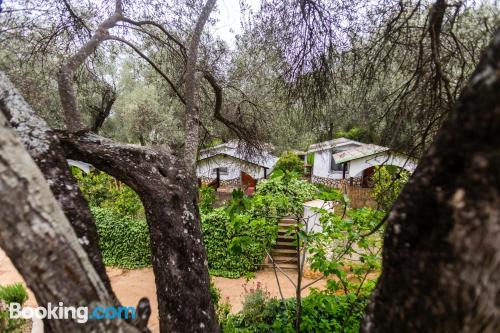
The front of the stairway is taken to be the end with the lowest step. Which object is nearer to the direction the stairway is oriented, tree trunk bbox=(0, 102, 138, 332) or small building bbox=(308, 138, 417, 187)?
the tree trunk

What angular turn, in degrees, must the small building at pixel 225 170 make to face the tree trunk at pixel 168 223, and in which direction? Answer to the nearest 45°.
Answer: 0° — it already faces it

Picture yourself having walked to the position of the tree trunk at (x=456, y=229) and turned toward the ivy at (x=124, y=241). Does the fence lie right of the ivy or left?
right

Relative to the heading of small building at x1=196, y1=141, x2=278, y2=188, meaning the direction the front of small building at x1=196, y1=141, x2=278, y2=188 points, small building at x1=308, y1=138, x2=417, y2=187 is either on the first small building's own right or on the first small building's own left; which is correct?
on the first small building's own left

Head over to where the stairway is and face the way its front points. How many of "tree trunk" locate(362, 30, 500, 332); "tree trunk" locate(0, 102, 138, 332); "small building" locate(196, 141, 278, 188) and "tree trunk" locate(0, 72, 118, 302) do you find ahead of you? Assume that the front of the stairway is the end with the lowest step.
3

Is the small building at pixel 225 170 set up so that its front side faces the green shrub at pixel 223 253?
yes

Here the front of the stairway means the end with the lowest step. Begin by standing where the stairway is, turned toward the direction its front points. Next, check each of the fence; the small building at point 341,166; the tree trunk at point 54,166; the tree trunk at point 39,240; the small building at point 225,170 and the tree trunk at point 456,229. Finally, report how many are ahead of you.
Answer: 3

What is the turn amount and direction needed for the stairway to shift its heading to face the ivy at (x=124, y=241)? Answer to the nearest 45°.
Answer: approximately 90° to its right

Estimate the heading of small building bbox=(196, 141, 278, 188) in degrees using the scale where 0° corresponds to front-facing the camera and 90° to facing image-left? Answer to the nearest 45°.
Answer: approximately 0°

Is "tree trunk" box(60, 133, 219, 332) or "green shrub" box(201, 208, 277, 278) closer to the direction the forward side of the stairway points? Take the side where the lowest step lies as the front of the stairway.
the tree trunk

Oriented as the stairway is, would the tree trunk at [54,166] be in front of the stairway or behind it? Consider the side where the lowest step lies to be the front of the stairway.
in front

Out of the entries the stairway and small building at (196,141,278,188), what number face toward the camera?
2

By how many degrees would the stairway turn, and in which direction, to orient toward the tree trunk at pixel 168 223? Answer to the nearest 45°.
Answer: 0° — it already faces it
